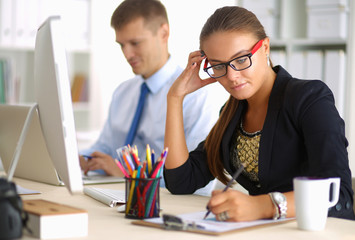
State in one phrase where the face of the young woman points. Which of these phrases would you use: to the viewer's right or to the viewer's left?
to the viewer's left

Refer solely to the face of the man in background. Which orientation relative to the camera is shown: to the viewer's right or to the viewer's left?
to the viewer's left

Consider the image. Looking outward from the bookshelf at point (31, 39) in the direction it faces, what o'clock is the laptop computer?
The laptop computer is roughly at 12 o'clock from the bookshelf.

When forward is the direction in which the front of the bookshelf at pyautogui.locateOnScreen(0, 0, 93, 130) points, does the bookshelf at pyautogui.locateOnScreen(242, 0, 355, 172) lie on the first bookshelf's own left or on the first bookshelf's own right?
on the first bookshelf's own left

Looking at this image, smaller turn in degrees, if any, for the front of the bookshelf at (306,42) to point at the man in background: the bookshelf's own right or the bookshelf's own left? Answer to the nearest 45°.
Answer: approximately 45° to the bookshelf's own right

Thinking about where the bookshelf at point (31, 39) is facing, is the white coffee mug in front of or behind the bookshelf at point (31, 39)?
in front

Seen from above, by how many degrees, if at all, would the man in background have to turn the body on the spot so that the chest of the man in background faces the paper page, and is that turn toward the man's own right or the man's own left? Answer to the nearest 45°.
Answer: approximately 45° to the man's own left

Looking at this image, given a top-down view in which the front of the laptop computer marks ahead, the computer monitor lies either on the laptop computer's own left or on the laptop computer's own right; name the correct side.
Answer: on the laptop computer's own right

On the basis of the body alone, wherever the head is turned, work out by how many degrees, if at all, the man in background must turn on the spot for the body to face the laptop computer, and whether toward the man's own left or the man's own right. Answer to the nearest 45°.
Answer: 0° — they already face it

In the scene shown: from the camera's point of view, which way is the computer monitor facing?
to the viewer's right

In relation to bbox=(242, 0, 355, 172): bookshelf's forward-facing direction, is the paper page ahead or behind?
ahead
